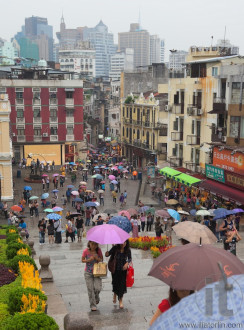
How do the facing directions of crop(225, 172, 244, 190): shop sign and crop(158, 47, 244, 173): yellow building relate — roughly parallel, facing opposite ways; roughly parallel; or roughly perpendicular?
roughly parallel

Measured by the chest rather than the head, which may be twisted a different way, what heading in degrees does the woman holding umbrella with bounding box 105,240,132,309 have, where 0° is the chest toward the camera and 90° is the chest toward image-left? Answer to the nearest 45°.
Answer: approximately 0°

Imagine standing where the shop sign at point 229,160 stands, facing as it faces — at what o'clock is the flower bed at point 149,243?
The flower bed is roughly at 11 o'clock from the shop sign.

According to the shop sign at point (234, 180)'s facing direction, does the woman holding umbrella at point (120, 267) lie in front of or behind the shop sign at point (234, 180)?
in front

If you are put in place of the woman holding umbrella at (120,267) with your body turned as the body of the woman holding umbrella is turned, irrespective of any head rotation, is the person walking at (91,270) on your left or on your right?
on your right

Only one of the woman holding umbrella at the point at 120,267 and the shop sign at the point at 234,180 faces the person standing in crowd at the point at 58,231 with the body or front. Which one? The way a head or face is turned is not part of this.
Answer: the shop sign

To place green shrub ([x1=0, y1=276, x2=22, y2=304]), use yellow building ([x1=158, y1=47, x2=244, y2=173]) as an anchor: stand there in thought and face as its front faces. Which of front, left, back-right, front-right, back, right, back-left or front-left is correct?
front-left

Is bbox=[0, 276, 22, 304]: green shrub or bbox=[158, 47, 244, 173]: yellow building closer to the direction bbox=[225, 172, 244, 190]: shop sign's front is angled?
the green shrub

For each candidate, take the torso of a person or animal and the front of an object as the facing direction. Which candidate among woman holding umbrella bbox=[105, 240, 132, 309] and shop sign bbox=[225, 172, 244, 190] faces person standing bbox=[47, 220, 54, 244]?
the shop sign

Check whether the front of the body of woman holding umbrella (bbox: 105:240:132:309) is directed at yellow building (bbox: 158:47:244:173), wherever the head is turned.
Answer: no

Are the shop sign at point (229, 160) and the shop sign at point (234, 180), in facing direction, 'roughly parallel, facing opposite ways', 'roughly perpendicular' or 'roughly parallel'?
roughly parallel

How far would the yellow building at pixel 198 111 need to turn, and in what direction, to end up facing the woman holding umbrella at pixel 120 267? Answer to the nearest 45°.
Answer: approximately 45° to its left

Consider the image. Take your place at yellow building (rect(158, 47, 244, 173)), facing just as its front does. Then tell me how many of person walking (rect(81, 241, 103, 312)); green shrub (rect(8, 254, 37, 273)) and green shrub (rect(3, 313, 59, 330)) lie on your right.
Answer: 0

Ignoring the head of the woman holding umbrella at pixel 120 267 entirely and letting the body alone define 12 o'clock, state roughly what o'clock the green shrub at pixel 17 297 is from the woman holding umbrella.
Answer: The green shrub is roughly at 2 o'clock from the woman holding umbrella.

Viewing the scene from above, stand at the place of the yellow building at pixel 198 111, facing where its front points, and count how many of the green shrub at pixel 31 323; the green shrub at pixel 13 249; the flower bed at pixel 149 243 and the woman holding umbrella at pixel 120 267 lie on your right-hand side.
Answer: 0

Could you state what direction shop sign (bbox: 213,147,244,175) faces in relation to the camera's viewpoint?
facing the viewer and to the left of the viewer

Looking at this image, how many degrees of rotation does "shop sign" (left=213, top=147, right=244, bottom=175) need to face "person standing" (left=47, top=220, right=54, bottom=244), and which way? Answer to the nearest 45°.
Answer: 0° — it already faces them

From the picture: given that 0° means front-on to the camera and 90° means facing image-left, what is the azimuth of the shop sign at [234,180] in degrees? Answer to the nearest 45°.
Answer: approximately 45°
